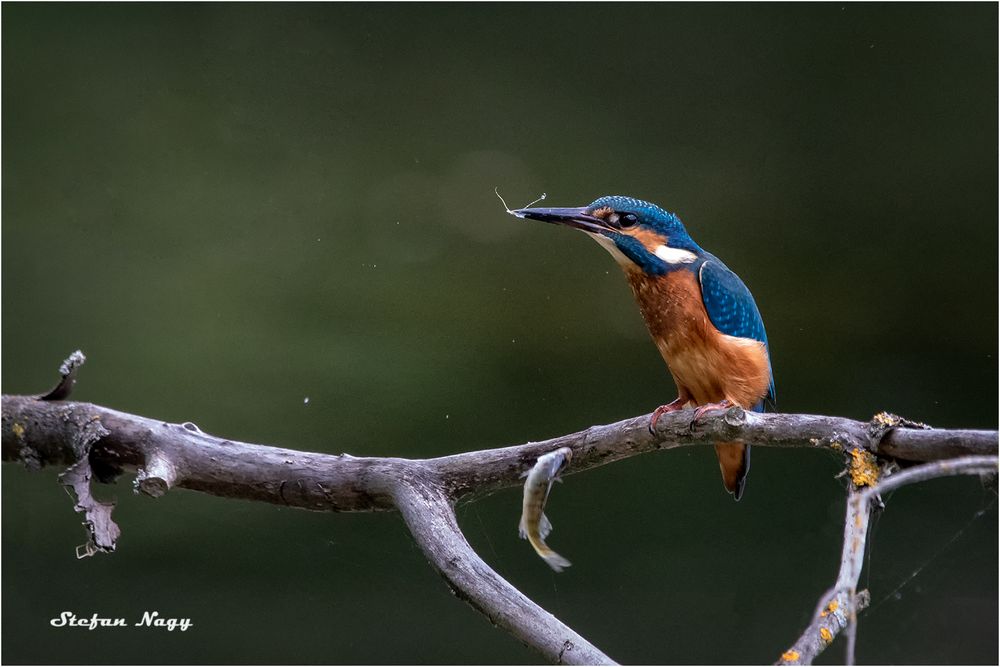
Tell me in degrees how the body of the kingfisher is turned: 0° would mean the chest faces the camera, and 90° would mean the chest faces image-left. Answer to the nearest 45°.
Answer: approximately 45°
